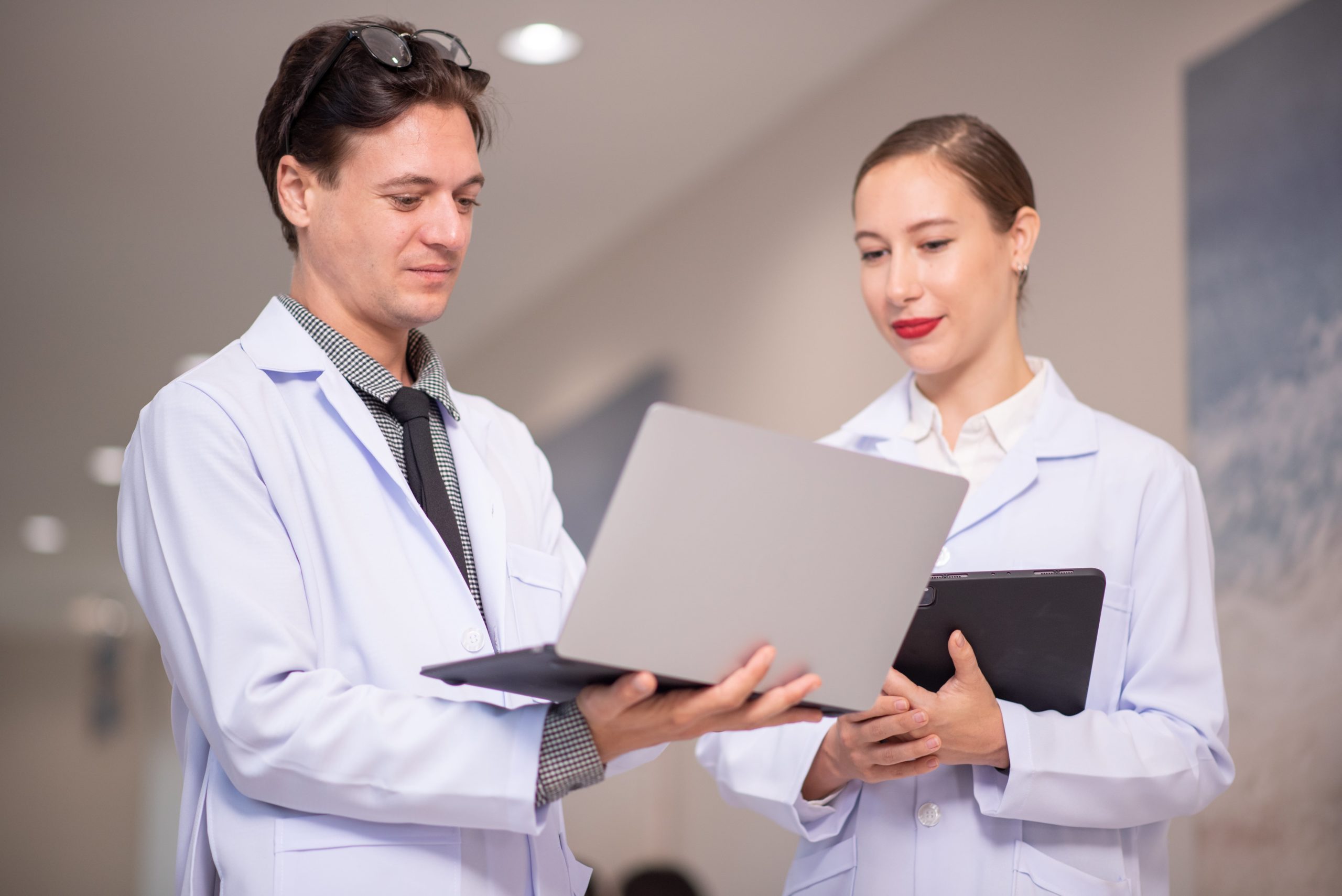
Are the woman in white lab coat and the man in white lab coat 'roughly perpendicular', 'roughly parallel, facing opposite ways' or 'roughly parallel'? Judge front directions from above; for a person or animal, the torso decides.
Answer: roughly perpendicular

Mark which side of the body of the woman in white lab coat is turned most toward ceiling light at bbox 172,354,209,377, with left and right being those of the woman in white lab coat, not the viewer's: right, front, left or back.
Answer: right

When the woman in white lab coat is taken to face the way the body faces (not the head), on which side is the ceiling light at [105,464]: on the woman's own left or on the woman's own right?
on the woman's own right

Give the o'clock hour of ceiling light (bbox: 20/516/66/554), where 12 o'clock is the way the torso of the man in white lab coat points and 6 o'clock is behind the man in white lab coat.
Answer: The ceiling light is roughly at 7 o'clock from the man in white lab coat.

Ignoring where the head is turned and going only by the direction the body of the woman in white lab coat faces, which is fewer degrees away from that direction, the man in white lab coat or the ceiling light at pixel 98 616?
the man in white lab coat

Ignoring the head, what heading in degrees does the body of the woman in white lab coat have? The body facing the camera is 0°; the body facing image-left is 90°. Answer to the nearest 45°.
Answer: approximately 45°

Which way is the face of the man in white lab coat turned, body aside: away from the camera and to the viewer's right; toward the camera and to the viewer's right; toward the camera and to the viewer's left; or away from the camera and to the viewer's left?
toward the camera and to the viewer's right

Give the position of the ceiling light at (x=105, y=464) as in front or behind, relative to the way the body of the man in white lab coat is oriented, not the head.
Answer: behind

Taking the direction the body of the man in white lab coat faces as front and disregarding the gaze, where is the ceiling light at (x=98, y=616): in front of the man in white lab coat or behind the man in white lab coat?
behind

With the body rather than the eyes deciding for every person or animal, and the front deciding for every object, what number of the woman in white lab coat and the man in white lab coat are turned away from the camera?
0

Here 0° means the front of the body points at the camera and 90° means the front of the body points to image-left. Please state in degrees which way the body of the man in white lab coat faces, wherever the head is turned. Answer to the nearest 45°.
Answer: approximately 315°

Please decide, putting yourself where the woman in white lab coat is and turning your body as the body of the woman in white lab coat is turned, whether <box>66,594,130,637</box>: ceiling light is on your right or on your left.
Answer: on your right
